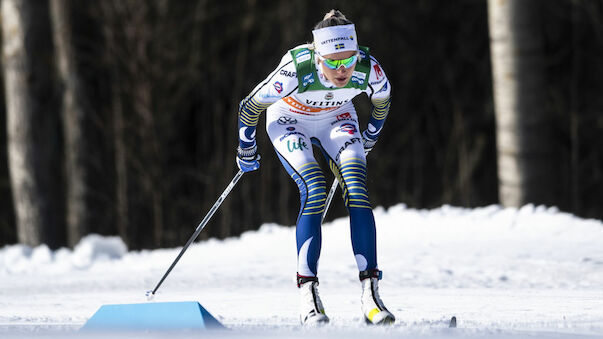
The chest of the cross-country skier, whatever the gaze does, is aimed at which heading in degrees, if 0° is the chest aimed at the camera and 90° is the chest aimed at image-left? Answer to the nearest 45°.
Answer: approximately 315°

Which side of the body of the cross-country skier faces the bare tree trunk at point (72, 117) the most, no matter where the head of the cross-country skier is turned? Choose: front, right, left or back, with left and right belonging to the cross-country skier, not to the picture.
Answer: back

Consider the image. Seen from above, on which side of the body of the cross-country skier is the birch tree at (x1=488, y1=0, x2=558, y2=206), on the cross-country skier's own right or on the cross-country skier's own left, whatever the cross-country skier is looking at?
on the cross-country skier's own left

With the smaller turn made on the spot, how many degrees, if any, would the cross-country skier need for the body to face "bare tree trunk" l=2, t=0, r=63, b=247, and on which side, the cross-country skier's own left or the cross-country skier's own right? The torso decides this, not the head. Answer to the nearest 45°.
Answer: approximately 180°
